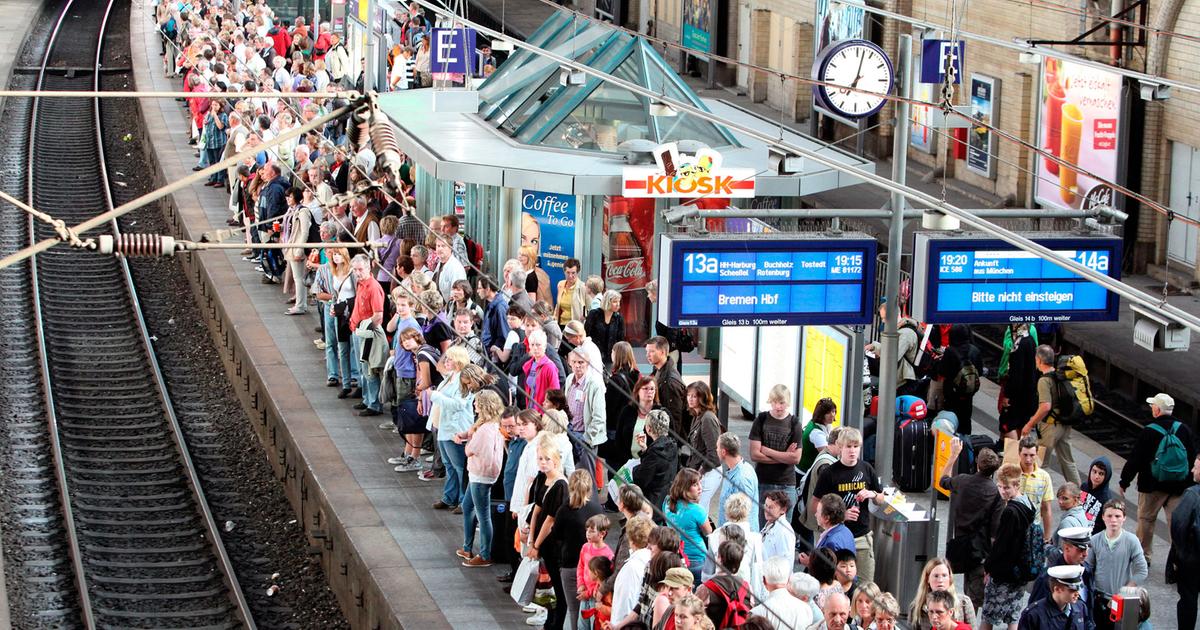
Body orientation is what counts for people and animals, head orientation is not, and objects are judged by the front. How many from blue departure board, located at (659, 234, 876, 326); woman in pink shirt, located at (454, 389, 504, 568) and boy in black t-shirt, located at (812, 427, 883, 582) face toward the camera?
2

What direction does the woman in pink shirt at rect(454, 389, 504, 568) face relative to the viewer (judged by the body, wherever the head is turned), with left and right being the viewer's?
facing to the left of the viewer

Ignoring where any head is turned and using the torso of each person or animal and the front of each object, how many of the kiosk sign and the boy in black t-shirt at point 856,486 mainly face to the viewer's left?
0

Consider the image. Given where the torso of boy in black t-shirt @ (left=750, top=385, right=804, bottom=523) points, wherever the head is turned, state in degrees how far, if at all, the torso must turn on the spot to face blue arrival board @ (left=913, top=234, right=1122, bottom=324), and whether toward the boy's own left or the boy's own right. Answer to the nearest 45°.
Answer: approximately 135° to the boy's own left

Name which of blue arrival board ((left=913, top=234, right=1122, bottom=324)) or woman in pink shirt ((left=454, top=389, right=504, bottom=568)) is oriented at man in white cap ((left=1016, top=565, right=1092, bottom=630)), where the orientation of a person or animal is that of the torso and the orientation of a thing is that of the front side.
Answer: the blue arrival board

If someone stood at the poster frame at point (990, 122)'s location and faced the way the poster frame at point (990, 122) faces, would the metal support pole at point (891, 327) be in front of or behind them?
in front
